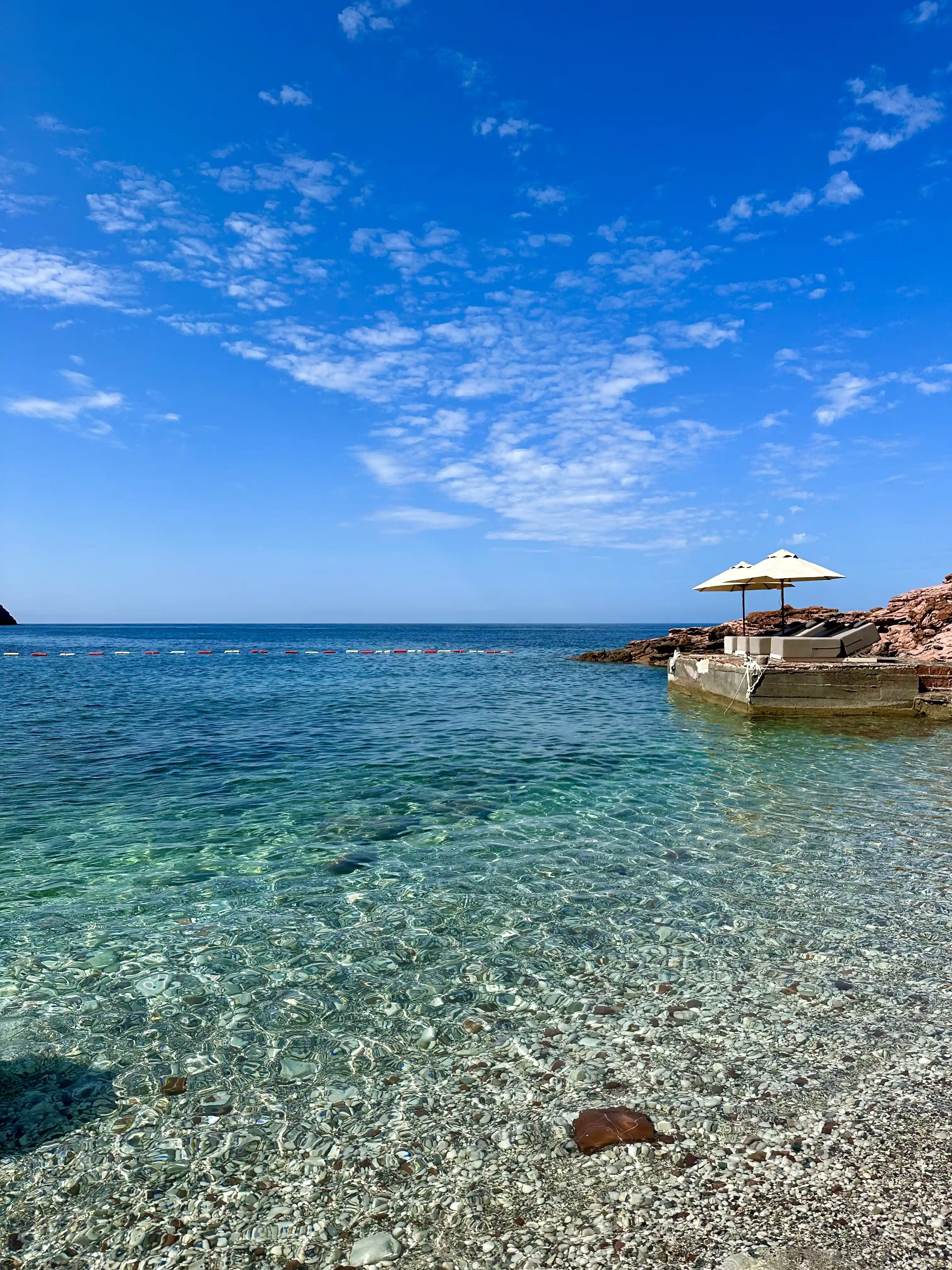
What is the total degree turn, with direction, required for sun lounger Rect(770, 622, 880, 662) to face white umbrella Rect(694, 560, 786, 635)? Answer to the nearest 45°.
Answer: approximately 45° to its right

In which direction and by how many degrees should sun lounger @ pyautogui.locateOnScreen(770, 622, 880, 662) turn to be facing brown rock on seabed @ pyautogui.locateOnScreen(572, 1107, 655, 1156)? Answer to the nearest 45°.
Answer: approximately 90° to its left

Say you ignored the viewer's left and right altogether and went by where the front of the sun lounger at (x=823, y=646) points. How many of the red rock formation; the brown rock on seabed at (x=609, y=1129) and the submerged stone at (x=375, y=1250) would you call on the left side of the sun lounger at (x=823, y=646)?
2

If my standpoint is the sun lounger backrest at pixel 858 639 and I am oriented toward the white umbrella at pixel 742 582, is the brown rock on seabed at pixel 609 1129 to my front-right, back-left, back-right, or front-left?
back-left

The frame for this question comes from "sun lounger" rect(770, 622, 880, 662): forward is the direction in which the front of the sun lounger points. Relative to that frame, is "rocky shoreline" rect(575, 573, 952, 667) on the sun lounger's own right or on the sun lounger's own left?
on the sun lounger's own right

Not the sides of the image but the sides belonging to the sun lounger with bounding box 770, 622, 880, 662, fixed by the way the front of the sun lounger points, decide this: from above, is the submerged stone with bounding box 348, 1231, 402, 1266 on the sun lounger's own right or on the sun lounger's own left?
on the sun lounger's own left

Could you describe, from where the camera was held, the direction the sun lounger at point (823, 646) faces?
facing to the left of the viewer
